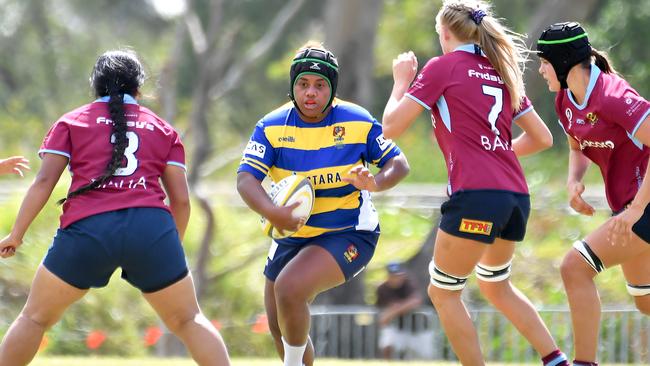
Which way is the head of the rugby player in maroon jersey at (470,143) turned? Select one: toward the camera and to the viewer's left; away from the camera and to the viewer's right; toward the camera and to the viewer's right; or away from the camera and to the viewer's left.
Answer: away from the camera and to the viewer's left

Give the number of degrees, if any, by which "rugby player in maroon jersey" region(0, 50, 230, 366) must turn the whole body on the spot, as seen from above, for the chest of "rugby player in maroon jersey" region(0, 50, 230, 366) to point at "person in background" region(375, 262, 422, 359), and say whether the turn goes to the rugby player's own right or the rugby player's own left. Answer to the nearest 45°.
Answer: approximately 45° to the rugby player's own right

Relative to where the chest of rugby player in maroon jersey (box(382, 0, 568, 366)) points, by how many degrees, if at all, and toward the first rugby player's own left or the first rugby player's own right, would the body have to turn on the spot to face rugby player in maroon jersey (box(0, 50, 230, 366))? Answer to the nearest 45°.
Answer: approximately 45° to the first rugby player's own left

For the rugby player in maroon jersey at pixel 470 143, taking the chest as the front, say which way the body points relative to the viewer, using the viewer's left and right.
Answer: facing away from the viewer and to the left of the viewer

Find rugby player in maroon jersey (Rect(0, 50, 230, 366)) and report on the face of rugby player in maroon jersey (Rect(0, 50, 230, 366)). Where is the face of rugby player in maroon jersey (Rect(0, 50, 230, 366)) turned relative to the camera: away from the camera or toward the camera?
away from the camera

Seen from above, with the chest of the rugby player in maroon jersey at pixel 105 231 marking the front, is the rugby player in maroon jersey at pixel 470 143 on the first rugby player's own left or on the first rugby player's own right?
on the first rugby player's own right

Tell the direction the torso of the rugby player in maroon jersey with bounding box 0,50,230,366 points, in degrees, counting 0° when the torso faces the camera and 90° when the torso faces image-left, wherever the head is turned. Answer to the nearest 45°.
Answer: approximately 180°
